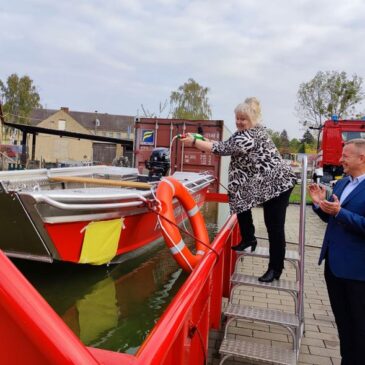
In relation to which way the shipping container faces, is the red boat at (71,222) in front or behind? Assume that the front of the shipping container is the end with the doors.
in front

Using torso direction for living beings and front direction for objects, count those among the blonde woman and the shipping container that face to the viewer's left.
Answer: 1

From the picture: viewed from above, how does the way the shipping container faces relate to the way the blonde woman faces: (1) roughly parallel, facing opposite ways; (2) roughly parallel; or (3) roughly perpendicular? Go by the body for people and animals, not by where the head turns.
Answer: roughly perpendicular

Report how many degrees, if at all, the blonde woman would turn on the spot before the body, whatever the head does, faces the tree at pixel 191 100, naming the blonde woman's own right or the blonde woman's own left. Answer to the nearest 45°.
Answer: approximately 90° to the blonde woman's own right

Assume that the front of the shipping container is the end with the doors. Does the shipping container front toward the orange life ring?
yes

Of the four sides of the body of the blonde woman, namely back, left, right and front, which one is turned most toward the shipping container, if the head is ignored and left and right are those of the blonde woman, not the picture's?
right

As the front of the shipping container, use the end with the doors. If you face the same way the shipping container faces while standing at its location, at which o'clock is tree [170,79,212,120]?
The tree is roughly at 6 o'clock from the shipping container.

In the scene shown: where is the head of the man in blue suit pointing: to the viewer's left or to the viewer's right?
to the viewer's left

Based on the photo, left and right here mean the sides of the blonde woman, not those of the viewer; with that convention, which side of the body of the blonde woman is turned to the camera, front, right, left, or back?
left
